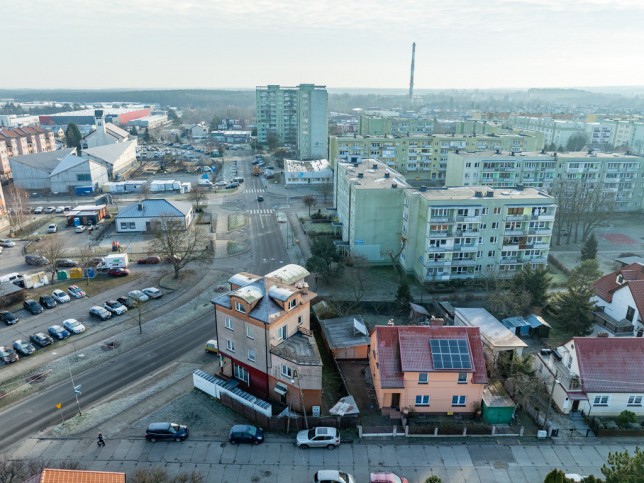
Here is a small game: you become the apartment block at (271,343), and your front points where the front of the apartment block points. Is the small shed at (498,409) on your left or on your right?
on your left

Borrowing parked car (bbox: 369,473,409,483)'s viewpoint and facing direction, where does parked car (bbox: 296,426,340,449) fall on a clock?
parked car (bbox: 296,426,340,449) is roughly at 7 o'clock from parked car (bbox: 369,473,409,483).

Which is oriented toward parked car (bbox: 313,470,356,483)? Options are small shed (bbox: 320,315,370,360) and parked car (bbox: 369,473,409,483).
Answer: the small shed

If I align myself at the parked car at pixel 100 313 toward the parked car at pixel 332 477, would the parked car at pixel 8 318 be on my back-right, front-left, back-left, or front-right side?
back-right

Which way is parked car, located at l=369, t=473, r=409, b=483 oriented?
to the viewer's right

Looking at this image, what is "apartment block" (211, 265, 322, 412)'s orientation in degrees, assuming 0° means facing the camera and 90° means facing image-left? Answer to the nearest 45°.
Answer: approximately 45°
